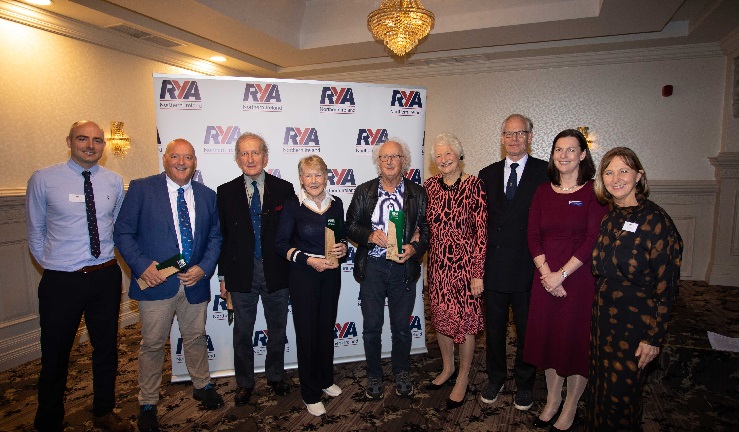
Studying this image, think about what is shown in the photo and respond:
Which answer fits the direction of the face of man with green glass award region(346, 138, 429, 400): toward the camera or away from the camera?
toward the camera

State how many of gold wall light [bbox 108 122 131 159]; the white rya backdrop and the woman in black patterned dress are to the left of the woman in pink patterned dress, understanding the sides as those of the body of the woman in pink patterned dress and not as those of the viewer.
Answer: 1

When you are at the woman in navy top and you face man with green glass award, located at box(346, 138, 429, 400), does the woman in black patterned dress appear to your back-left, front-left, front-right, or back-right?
front-right

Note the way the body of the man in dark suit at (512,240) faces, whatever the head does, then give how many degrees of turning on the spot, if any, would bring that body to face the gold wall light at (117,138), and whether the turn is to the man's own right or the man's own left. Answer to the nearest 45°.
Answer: approximately 90° to the man's own right

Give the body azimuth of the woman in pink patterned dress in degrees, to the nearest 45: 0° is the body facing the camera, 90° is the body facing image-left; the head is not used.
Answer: approximately 45°

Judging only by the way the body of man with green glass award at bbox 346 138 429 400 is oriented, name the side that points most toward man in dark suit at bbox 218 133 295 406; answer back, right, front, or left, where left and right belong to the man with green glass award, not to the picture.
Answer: right

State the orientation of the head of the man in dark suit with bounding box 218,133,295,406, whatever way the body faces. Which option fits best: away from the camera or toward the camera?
toward the camera

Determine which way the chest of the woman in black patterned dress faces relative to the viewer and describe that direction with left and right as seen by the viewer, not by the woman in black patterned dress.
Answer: facing the viewer and to the left of the viewer

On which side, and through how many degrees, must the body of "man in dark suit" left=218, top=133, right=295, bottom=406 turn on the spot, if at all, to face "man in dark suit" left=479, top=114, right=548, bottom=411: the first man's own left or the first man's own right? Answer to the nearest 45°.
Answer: approximately 90° to the first man's own left

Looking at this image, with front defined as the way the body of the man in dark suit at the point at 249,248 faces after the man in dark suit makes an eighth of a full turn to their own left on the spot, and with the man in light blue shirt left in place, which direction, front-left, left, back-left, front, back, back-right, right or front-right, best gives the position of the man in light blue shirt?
back-right

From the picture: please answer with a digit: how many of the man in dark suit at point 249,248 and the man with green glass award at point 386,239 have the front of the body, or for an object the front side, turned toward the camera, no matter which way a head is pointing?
2

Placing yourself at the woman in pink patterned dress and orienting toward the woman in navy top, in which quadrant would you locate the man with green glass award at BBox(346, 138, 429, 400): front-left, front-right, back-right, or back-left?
front-right

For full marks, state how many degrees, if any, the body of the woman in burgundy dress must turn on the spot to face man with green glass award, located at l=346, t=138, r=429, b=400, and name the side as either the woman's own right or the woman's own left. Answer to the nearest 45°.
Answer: approximately 45° to the woman's own right

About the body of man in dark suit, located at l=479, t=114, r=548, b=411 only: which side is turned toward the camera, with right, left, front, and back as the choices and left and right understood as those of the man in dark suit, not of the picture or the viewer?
front

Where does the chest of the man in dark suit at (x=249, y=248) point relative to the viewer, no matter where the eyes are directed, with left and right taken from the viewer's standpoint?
facing the viewer

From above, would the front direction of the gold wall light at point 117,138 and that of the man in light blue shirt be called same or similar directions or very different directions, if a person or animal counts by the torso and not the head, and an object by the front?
same or similar directions
